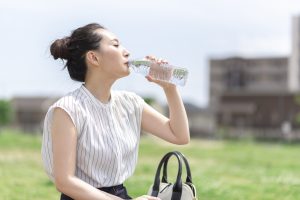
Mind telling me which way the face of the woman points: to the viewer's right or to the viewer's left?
to the viewer's right

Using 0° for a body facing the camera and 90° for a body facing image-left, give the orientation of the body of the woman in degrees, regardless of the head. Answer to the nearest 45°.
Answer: approximately 315°

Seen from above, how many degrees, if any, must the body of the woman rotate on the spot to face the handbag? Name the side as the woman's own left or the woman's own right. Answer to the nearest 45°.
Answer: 0° — they already face it
